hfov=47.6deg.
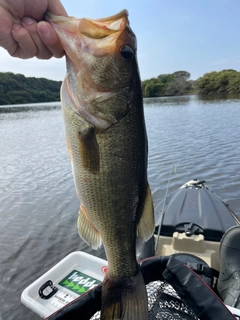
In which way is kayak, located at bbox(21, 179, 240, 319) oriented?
away from the camera
